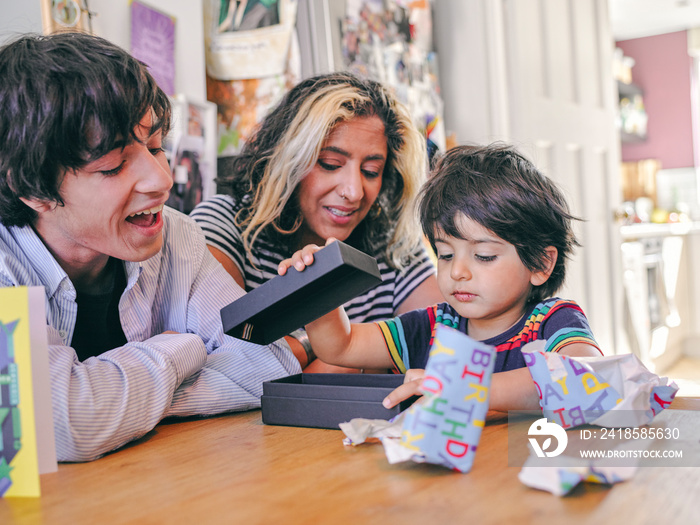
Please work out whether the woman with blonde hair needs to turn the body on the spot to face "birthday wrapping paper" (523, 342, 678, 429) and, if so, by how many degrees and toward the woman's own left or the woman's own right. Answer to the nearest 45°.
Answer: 0° — they already face it

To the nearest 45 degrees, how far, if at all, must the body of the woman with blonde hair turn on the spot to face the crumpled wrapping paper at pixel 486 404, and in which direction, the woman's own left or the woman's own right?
0° — they already face it

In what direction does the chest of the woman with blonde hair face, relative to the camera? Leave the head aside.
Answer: toward the camera

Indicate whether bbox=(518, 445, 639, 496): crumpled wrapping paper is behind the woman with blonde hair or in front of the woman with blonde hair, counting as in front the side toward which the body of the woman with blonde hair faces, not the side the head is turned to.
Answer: in front

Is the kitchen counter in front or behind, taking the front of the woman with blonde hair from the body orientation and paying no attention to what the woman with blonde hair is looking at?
behind

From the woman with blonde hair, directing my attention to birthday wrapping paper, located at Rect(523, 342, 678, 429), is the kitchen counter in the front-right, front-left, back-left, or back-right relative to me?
back-left

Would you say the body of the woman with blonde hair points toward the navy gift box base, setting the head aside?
yes
